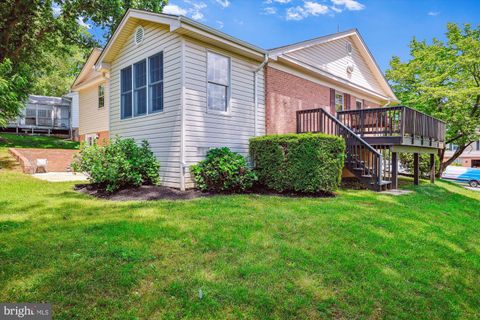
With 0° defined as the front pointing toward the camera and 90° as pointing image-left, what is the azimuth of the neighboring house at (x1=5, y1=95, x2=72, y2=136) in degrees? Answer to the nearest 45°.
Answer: approximately 0°

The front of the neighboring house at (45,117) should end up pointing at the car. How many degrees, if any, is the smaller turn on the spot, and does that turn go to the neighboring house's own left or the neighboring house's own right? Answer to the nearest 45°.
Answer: approximately 45° to the neighboring house's own left

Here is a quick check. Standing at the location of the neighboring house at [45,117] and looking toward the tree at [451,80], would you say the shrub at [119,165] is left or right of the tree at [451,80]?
right

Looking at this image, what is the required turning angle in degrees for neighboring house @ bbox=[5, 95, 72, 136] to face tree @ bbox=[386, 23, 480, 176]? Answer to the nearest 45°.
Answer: approximately 45° to its left

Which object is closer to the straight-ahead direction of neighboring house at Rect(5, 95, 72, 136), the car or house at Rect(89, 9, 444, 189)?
the house

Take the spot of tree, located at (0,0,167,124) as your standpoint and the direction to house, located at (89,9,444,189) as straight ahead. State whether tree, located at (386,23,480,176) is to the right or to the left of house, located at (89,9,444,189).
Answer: left

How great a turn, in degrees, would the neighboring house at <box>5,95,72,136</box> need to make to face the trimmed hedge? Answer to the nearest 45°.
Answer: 0° — it already faces it

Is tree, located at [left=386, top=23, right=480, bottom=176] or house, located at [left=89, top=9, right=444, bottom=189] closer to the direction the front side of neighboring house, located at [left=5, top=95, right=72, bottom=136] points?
the house

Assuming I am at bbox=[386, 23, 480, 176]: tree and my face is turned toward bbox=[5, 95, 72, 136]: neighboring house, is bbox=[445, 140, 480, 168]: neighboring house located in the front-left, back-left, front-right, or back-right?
back-right

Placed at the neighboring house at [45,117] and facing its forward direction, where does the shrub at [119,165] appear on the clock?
The shrub is roughly at 12 o'clock from the neighboring house.

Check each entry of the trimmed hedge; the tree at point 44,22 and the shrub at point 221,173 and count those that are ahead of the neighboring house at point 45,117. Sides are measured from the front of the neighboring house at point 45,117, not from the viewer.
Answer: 3

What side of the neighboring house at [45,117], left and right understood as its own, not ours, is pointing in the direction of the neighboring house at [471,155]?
left

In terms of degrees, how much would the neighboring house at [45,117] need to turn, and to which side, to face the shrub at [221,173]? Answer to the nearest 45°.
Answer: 0° — it already faces it
